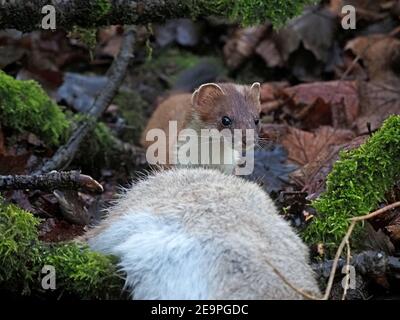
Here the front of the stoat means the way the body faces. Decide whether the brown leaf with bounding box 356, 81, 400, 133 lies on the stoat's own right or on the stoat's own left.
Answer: on the stoat's own left

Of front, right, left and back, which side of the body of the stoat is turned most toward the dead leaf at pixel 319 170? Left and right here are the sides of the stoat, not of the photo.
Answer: front

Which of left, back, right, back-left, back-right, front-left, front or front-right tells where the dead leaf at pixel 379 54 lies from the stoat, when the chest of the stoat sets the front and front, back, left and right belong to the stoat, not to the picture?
left

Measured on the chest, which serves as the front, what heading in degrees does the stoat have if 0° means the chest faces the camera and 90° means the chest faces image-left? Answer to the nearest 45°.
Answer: approximately 315°

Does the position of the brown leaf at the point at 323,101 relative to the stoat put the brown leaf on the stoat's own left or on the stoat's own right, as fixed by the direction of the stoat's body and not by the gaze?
on the stoat's own left

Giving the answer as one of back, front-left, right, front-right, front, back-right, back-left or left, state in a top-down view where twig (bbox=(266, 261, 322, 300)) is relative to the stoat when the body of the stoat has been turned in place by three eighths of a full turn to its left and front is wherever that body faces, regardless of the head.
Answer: back

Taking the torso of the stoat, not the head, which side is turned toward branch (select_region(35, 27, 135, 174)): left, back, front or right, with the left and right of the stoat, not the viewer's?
back

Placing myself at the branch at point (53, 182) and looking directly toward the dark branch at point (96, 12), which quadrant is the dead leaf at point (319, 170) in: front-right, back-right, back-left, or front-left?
front-right

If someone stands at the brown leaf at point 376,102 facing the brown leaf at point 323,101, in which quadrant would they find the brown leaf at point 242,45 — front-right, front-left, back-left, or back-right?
front-right

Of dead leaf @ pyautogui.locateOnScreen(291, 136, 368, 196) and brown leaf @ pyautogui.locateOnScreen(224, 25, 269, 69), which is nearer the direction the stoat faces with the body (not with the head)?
the dead leaf
